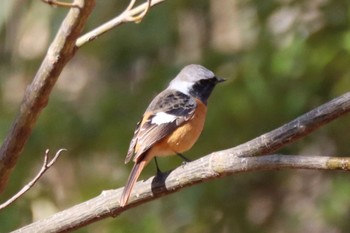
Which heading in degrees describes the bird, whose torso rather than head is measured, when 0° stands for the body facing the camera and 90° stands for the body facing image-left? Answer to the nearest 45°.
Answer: approximately 270°
